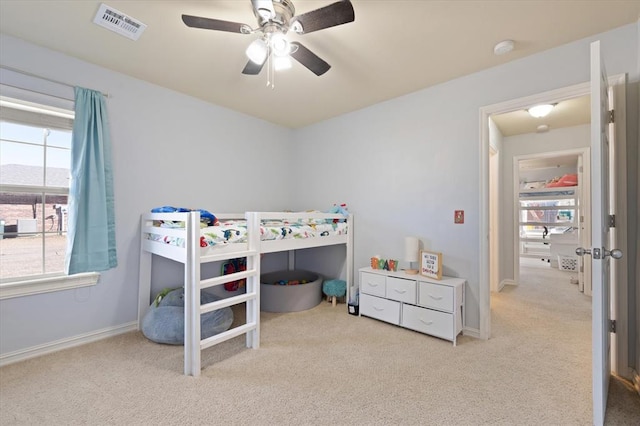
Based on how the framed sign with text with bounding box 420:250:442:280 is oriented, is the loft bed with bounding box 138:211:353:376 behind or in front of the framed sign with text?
in front

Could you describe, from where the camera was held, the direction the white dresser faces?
facing the viewer and to the left of the viewer

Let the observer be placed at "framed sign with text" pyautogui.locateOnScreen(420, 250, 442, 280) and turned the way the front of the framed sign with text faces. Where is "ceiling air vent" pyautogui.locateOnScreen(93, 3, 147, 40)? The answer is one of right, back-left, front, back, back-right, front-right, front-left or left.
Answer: front

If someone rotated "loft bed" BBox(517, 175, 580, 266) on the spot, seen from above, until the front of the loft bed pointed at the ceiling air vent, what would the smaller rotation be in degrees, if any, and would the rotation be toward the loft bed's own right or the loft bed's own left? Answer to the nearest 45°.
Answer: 0° — it already faces it

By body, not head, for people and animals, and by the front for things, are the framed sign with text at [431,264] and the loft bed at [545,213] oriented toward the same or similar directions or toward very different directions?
same or similar directions

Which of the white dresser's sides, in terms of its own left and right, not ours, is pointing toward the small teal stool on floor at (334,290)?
right

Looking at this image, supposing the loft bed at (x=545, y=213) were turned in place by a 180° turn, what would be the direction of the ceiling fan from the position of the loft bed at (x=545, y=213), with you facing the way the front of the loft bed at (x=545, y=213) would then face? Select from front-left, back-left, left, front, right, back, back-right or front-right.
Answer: back

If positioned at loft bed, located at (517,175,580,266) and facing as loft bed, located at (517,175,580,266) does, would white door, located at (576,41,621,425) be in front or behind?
in front

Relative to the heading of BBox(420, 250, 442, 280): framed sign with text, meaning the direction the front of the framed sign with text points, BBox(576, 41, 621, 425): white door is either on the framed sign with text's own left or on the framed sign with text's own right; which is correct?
on the framed sign with text's own left

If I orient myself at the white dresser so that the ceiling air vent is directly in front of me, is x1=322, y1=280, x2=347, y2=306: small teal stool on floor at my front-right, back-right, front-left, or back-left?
front-right

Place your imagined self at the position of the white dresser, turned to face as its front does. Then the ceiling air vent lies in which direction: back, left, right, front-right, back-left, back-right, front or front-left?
front

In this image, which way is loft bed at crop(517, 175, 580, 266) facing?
toward the camera
